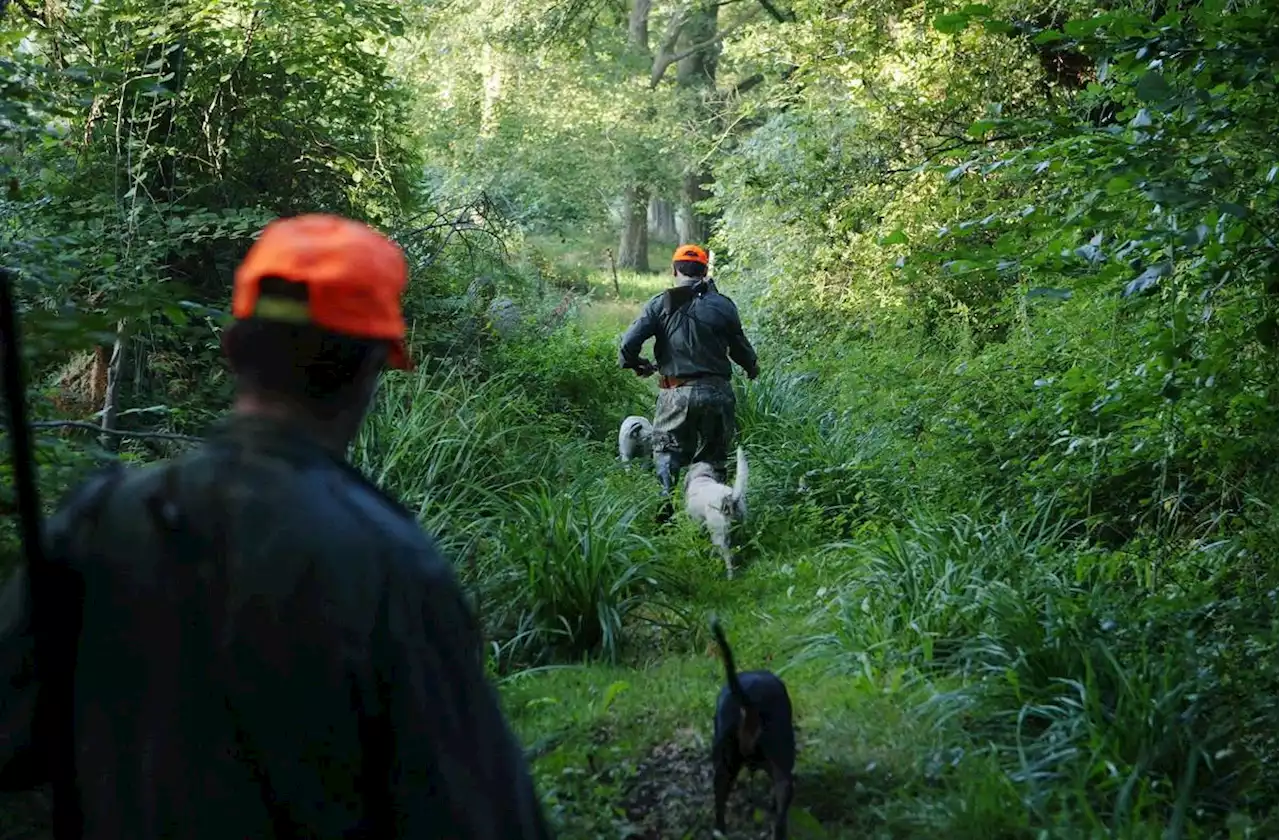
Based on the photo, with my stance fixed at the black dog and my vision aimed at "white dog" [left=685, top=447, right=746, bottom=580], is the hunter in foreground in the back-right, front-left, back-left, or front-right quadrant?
back-left

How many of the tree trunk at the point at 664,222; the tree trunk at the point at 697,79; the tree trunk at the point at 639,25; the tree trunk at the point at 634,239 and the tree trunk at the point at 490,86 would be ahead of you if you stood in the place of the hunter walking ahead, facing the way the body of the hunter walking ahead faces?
5

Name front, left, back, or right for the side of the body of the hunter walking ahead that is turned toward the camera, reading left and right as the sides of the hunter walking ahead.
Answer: back

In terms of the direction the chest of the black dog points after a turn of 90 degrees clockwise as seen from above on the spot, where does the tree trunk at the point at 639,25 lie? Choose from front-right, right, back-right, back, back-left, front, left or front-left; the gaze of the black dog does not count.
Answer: left

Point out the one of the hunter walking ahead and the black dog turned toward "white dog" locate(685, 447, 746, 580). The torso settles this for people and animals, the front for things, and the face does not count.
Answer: the black dog

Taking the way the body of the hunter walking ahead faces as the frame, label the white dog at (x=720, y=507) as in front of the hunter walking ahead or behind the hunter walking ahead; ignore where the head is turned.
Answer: behind

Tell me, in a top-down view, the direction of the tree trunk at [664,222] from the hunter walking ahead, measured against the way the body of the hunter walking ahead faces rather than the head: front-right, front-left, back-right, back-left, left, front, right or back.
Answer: front

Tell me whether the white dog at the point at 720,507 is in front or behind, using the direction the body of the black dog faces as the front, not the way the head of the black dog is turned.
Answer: in front

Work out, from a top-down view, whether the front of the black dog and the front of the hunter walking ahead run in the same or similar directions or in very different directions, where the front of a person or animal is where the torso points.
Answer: same or similar directions

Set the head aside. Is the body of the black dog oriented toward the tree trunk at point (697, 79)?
yes

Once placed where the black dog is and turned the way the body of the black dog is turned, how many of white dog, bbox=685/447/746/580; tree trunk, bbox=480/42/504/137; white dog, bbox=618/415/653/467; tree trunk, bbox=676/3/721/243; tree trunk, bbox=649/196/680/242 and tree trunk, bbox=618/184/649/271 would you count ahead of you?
6

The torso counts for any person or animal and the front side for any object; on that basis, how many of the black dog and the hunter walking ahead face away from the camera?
2

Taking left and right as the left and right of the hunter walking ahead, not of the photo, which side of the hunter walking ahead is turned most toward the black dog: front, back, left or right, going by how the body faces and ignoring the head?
back

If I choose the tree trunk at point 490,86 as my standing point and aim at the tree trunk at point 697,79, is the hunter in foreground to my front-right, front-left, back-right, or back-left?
back-right

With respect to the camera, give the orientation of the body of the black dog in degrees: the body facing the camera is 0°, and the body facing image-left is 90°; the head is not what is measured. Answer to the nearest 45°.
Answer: approximately 180°

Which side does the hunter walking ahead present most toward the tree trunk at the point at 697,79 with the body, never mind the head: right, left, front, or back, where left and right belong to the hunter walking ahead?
front
